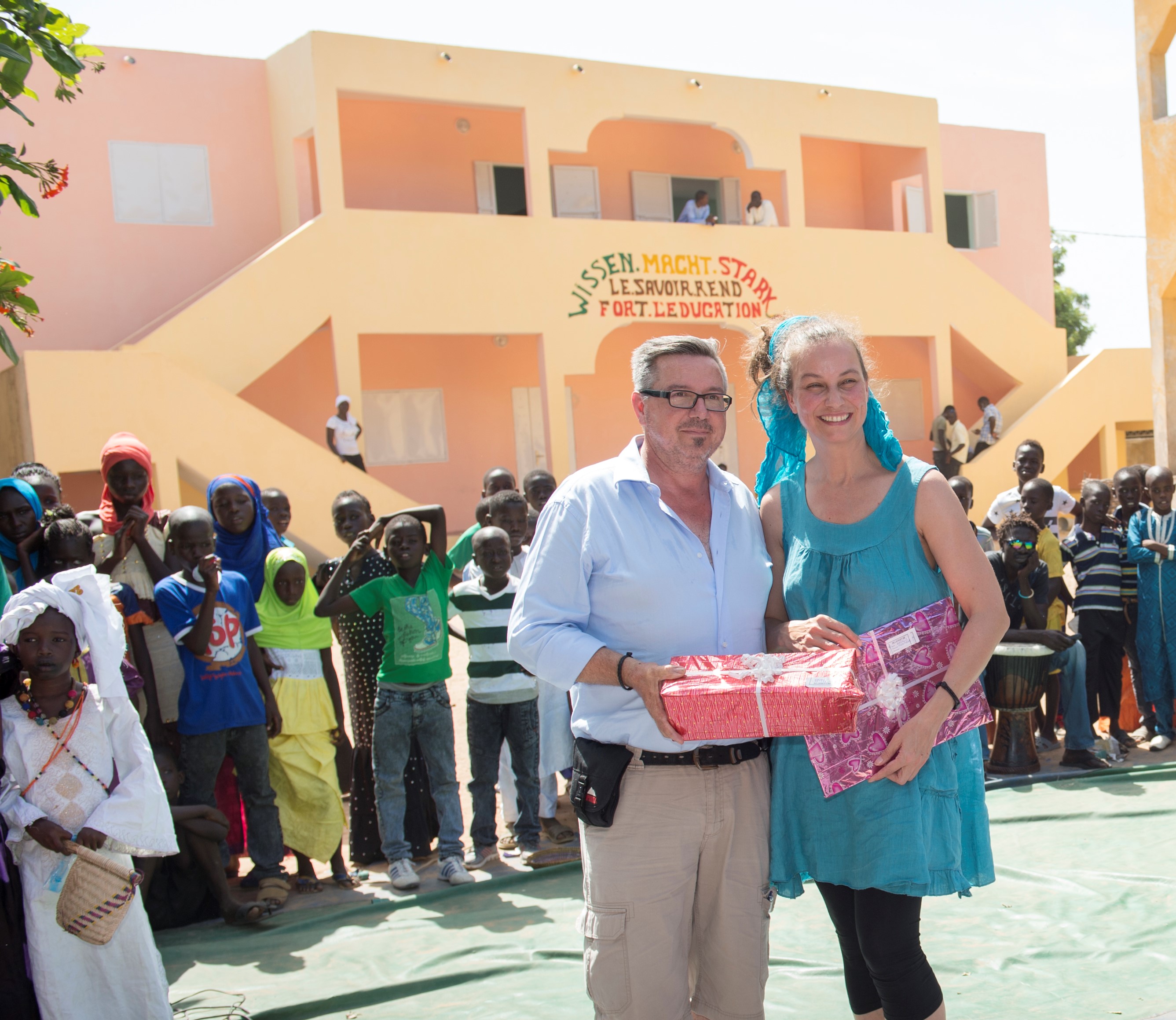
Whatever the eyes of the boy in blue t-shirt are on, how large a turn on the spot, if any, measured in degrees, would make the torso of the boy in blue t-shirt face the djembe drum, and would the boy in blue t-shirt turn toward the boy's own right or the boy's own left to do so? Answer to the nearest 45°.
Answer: approximately 90° to the boy's own left

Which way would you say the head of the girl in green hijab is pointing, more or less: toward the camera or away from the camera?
toward the camera

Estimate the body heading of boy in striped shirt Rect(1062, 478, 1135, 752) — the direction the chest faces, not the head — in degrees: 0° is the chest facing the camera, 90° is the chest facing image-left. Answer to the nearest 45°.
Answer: approximately 0°

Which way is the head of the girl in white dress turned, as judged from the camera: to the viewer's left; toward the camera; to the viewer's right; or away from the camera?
toward the camera

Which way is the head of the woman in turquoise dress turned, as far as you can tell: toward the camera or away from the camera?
toward the camera

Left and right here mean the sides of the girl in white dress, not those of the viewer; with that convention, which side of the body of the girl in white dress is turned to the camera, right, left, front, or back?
front

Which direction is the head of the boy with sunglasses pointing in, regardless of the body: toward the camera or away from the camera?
toward the camera

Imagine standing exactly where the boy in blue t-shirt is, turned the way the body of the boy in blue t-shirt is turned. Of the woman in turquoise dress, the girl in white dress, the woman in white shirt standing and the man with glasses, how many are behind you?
1

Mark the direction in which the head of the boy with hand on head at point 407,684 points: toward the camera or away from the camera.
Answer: toward the camera

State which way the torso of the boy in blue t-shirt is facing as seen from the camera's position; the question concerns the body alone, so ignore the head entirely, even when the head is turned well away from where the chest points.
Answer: toward the camera

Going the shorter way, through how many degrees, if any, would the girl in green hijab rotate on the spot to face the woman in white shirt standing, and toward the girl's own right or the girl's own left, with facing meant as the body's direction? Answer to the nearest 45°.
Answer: approximately 180°

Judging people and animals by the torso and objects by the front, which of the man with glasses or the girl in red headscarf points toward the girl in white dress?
the girl in red headscarf

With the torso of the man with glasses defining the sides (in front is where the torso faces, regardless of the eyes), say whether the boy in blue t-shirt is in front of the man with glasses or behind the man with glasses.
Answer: behind

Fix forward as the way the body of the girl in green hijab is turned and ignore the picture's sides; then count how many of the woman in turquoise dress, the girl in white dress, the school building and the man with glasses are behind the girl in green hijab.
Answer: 1

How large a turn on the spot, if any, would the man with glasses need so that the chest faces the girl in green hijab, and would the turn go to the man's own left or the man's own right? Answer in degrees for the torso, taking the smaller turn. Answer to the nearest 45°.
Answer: approximately 180°

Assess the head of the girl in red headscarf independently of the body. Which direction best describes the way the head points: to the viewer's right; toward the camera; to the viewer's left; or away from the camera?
toward the camera
